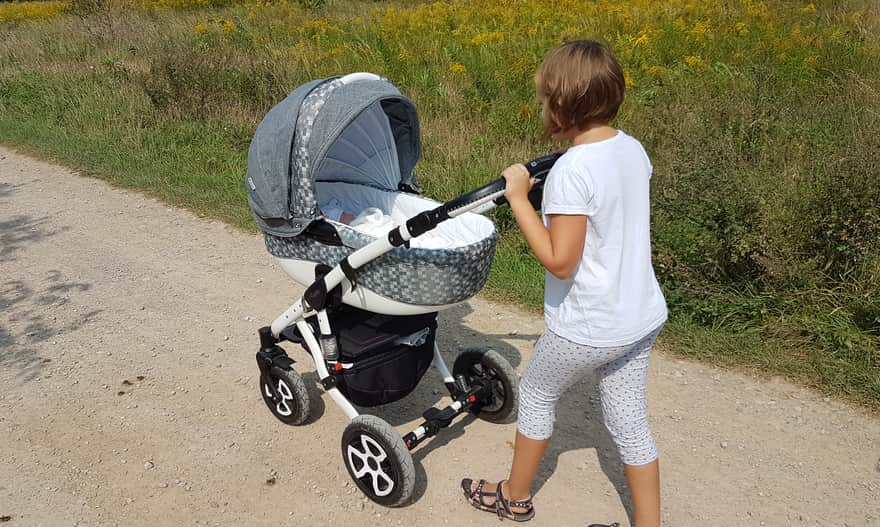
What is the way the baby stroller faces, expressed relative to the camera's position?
facing away from the viewer and to the left of the viewer

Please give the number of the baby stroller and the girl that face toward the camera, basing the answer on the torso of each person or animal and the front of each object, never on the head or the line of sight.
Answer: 0

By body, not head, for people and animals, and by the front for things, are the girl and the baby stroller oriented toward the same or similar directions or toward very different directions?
same or similar directions

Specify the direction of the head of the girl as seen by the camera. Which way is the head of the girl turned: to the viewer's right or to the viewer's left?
to the viewer's left

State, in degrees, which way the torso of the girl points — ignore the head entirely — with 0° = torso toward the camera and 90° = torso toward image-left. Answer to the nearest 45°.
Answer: approximately 135°

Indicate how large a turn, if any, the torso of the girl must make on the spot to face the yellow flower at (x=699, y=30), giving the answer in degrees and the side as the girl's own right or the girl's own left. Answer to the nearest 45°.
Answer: approximately 45° to the girl's own right

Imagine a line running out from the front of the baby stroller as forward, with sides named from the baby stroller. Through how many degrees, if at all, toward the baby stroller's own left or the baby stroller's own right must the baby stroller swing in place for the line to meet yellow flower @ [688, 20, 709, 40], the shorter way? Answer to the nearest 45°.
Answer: approximately 90° to the baby stroller's own right

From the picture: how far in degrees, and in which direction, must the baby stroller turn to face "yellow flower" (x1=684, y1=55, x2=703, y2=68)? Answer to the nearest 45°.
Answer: approximately 90° to its right

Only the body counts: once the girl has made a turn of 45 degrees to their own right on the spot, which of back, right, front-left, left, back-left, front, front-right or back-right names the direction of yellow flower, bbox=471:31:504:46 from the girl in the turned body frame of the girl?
front

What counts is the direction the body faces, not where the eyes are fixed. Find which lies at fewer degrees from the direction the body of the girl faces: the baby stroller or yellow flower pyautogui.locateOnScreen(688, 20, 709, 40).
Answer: the baby stroller
